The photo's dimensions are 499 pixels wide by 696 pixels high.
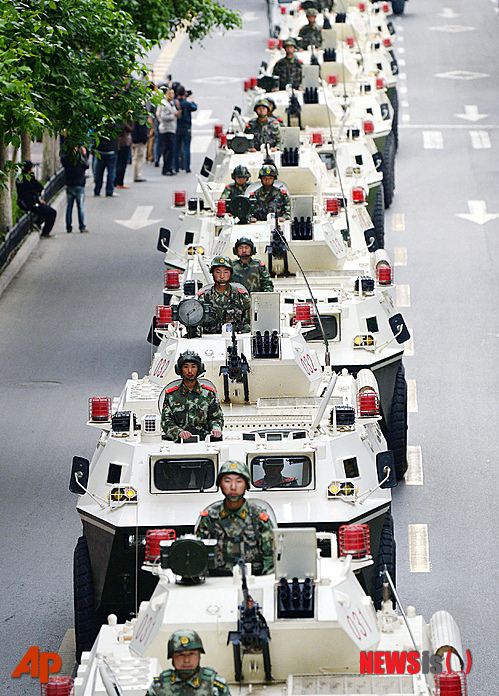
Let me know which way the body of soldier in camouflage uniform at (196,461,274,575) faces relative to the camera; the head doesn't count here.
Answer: toward the camera

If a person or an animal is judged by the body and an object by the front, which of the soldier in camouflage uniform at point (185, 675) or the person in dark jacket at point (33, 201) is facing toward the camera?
the soldier in camouflage uniform

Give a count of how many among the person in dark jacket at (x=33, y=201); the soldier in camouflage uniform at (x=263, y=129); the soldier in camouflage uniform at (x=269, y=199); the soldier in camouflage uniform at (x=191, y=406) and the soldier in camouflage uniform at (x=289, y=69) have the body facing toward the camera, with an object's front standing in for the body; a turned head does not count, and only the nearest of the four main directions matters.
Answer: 4

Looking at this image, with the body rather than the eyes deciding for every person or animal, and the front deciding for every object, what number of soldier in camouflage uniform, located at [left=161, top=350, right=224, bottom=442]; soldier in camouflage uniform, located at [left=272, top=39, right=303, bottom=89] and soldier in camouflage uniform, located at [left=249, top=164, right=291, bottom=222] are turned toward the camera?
3

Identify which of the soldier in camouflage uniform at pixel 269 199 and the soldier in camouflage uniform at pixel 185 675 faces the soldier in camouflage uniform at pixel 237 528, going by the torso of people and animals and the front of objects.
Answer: the soldier in camouflage uniform at pixel 269 199

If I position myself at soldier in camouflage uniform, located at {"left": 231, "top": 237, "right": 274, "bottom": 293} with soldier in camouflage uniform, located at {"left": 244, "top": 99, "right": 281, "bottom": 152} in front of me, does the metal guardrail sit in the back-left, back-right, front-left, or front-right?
front-left

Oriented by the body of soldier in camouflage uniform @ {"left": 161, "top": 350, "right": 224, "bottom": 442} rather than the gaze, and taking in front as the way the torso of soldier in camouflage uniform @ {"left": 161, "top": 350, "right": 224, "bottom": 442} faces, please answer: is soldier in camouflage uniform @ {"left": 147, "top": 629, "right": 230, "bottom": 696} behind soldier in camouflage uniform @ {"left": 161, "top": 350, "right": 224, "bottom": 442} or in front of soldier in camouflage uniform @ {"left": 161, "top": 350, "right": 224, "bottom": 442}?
in front

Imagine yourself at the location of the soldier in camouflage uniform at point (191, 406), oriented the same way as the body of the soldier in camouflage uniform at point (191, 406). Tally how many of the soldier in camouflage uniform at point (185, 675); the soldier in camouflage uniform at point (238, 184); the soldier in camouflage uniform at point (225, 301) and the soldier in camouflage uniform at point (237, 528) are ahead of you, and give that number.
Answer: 2

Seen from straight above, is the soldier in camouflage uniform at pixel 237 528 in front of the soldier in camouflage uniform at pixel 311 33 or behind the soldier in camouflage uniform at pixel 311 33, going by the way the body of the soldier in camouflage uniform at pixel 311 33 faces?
in front

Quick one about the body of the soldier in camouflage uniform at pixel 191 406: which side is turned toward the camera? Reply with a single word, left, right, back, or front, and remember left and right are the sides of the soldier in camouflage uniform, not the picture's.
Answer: front
